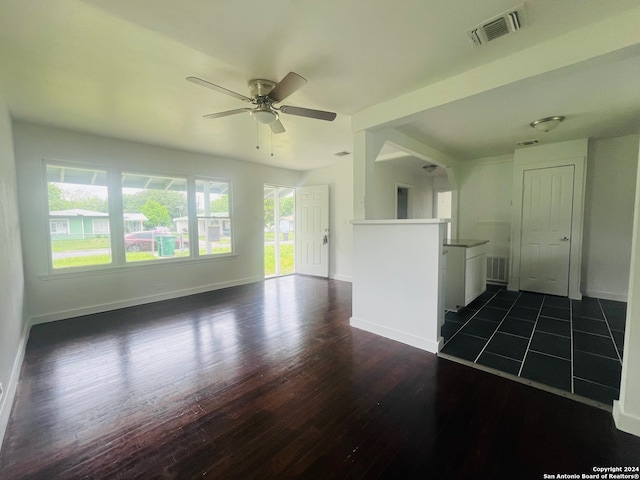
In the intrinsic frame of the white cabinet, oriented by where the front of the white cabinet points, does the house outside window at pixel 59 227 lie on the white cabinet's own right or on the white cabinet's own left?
on the white cabinet's own right

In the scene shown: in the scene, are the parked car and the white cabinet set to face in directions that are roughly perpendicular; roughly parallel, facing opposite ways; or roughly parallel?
roughly perpendicular

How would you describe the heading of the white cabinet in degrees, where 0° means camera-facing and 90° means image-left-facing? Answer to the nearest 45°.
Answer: approximately 315°

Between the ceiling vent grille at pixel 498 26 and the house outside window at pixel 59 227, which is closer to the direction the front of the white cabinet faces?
the ceiling vent grille
